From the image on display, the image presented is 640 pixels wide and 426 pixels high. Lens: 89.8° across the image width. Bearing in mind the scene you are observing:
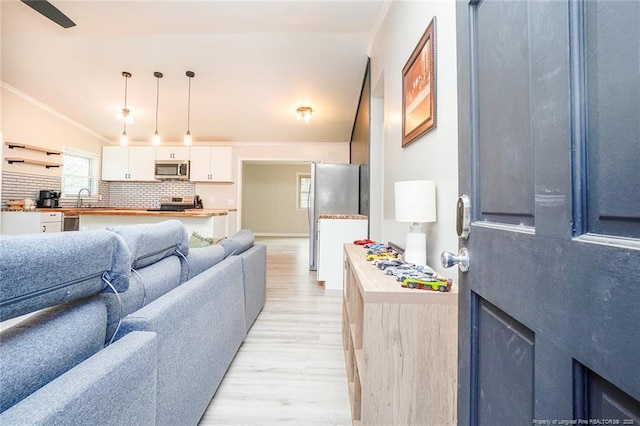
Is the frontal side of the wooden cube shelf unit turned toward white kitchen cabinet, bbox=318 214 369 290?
no

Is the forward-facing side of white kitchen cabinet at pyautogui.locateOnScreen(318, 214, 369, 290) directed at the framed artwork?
no

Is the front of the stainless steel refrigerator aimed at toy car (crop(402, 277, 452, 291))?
no

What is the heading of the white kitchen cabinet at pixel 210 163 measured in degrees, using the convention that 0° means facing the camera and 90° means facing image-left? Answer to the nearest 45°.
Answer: approximately 0°

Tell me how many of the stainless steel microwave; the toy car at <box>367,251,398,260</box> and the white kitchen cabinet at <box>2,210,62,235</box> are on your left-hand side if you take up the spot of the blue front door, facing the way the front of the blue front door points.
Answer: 0

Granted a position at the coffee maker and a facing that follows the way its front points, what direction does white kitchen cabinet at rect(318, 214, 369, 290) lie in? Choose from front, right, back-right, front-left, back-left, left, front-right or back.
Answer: front

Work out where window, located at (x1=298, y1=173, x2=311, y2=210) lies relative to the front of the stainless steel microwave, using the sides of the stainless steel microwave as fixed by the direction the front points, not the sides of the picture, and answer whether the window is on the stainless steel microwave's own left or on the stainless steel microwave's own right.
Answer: on the stainless steel microwave's own left

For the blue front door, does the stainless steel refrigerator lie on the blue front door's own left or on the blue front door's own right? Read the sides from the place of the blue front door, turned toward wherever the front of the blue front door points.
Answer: on the blue front door's own right

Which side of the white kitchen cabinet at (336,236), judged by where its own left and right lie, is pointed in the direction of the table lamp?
left

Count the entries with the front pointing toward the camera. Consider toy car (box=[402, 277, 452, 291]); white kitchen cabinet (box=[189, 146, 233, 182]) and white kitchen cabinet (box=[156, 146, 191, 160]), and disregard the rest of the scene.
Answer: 2

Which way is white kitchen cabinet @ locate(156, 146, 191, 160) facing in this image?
toward the camera

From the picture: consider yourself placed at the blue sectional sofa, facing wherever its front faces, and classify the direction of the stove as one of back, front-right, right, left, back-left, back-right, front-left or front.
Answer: front-right

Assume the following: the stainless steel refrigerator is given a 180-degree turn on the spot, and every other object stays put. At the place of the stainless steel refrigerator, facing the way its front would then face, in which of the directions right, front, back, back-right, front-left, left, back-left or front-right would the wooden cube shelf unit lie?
right

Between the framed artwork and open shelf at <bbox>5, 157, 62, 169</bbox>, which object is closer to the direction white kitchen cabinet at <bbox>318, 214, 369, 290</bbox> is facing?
the open shelf

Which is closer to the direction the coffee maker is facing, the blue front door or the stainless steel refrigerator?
the stainless steel refrigerator

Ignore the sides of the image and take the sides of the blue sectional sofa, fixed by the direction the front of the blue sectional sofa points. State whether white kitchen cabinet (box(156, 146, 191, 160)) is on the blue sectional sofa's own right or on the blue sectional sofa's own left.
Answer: on the blue sectional sofa's own right

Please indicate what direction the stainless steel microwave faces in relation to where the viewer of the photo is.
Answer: facing the viewer
